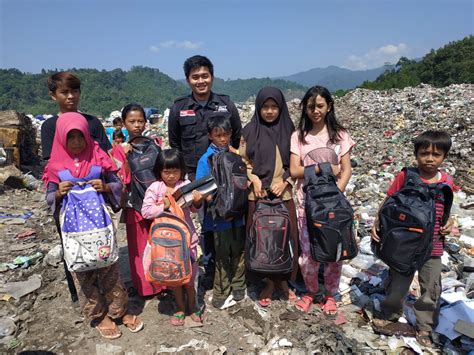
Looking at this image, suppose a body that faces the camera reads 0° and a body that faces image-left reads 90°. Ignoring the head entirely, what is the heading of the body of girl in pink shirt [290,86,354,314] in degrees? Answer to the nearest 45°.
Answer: approximately 0°

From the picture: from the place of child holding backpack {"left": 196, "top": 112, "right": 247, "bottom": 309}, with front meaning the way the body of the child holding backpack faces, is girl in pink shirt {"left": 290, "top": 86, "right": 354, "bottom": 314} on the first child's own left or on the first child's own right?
on the first child's own left

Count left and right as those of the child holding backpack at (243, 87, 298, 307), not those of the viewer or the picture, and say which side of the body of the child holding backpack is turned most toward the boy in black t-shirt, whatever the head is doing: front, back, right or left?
right
